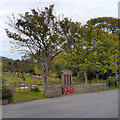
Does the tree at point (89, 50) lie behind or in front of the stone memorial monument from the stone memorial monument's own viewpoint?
behind

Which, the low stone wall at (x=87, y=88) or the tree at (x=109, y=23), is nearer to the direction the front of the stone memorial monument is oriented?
the low stone wall

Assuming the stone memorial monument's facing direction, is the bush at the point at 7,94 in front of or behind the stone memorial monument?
in front

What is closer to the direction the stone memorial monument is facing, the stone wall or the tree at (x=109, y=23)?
the stone wall

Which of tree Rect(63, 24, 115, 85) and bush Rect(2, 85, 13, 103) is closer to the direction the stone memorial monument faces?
the bush

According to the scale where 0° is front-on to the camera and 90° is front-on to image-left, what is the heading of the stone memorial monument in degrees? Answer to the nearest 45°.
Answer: approximately 0°

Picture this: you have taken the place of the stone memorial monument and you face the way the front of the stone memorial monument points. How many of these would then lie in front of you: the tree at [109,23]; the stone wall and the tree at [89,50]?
1

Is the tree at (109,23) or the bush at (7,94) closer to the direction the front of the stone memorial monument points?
the bush

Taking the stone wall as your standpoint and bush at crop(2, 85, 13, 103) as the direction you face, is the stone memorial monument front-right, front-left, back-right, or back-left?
back-right
